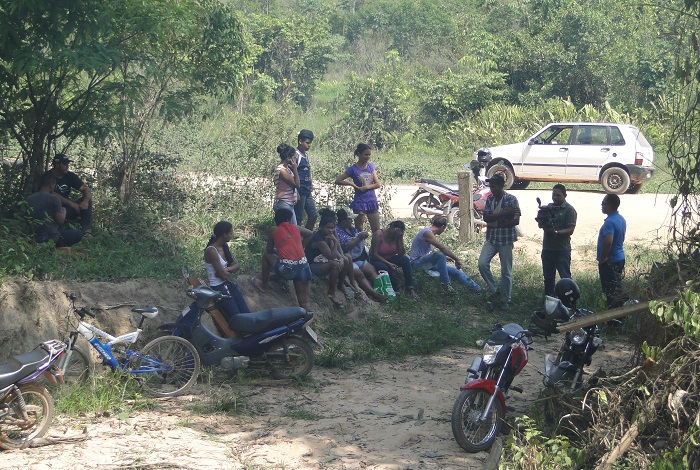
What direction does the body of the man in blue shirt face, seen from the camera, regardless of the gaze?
to the viewer's left

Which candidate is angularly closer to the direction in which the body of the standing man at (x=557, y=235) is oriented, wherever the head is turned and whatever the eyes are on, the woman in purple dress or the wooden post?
the woman in purple dress

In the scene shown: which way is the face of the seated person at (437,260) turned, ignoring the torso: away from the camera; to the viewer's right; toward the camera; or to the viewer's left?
to the viewer's right

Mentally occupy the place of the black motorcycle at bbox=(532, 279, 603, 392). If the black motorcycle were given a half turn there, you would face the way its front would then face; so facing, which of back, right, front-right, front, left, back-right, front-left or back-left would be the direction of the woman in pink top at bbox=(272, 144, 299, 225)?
left

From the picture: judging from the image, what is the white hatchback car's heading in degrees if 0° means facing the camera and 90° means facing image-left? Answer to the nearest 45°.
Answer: approximately 90°

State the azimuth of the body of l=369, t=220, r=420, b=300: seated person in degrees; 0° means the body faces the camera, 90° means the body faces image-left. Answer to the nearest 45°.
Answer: approximately 315°

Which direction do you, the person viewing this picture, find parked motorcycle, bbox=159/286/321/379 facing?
facing to the left of the viewer

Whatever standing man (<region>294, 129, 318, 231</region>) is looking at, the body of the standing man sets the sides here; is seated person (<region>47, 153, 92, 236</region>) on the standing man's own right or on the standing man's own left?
on the standing man's own right

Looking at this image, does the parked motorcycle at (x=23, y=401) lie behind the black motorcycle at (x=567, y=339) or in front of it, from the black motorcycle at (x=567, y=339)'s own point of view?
in front

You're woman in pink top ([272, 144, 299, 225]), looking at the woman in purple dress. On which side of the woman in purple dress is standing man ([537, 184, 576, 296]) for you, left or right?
right

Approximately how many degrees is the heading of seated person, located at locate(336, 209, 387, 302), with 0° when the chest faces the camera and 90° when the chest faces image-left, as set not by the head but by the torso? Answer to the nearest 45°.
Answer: approximately 315°
